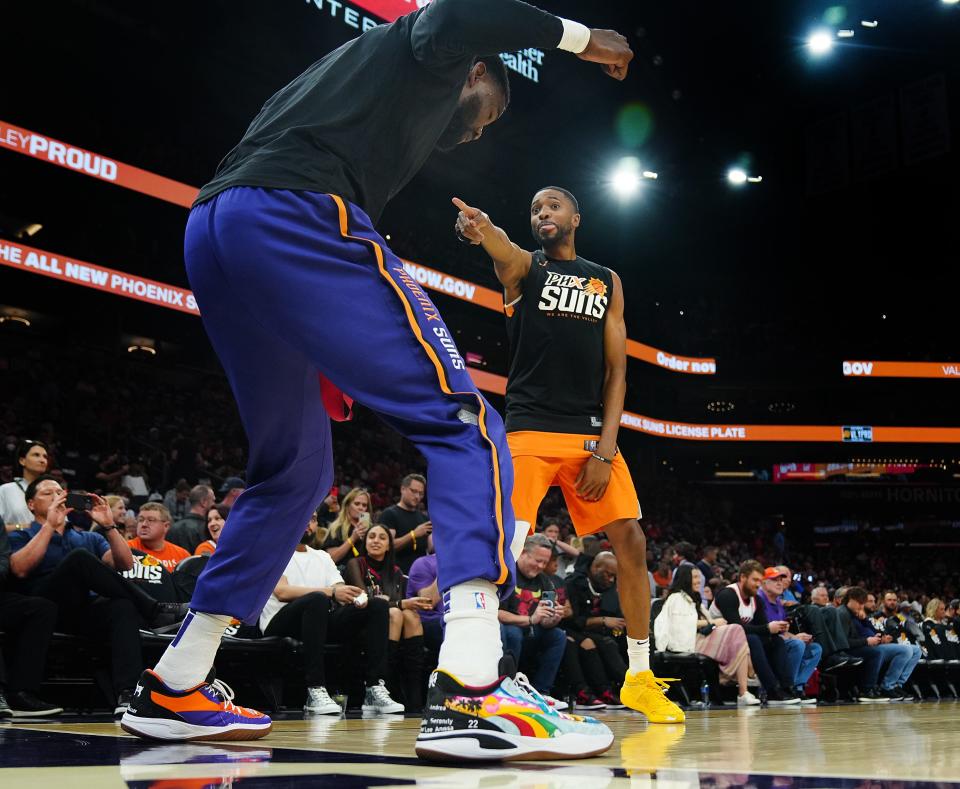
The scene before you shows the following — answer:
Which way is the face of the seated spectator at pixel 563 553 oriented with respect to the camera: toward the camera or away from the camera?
toward the camera

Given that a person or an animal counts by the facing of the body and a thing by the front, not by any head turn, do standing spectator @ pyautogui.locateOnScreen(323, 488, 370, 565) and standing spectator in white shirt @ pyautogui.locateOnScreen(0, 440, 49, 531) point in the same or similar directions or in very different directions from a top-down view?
same or similar directions

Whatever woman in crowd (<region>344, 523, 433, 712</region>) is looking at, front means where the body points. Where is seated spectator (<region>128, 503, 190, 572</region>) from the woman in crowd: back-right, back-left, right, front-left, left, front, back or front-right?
back-right

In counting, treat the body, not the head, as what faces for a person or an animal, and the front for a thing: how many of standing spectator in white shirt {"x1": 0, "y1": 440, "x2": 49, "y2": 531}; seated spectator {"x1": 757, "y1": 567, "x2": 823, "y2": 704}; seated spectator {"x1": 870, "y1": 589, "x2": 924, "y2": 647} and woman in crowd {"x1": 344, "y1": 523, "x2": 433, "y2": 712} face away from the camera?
0

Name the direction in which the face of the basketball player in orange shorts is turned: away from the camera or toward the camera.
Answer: toward the camera

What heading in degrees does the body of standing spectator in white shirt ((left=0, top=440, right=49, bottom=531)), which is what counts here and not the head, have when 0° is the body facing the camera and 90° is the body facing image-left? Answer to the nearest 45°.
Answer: approximately 315°

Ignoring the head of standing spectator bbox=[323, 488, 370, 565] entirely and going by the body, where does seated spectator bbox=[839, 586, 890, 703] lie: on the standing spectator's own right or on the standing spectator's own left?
on the standing spectator's own left

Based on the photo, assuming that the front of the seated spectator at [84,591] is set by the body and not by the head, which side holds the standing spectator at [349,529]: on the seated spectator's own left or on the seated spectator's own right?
on the seated spectator's own left

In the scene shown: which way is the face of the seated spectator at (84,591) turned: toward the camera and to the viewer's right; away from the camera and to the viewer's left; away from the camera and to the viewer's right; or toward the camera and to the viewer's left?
toward the camera and to the viewer's right
